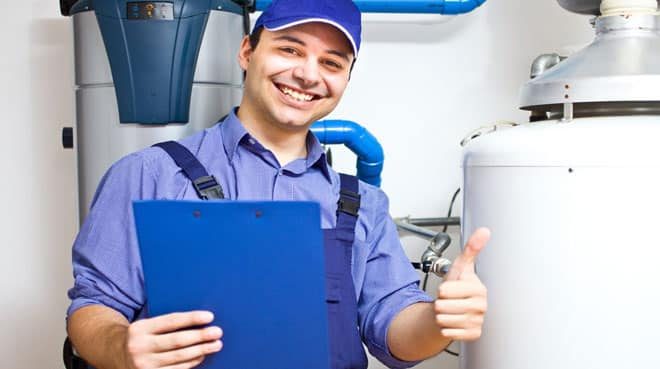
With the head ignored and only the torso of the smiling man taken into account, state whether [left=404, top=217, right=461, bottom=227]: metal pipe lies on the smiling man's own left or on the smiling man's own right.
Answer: on the smiling man's own left

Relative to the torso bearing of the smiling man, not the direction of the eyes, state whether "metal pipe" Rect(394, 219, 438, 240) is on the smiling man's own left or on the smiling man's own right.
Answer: on the smiling man's own left

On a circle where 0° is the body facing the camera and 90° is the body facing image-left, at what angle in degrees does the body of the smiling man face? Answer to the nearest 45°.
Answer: approximately 315°
